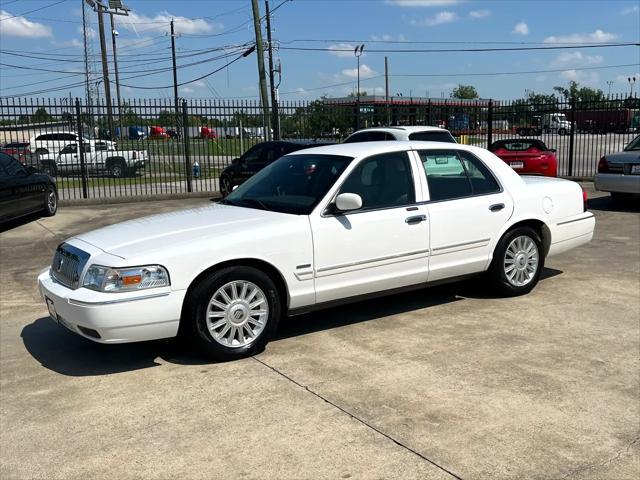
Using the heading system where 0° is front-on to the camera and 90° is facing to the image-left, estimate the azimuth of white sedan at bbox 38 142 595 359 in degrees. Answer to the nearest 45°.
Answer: approximately 45°

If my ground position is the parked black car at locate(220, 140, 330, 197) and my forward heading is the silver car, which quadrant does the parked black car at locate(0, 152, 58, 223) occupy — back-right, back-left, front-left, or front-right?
back-right

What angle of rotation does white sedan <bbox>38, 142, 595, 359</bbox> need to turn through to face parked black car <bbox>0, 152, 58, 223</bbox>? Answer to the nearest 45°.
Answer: approximately 90° to its right

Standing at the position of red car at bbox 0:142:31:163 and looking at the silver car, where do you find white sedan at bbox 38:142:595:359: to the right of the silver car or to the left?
right

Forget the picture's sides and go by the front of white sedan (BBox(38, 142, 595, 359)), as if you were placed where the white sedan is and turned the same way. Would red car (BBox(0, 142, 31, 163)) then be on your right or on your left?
on your right

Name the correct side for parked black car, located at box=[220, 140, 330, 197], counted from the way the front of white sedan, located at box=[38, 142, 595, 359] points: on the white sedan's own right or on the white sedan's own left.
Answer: on the white sedan's own right

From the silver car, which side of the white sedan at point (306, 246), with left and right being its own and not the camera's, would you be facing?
back
